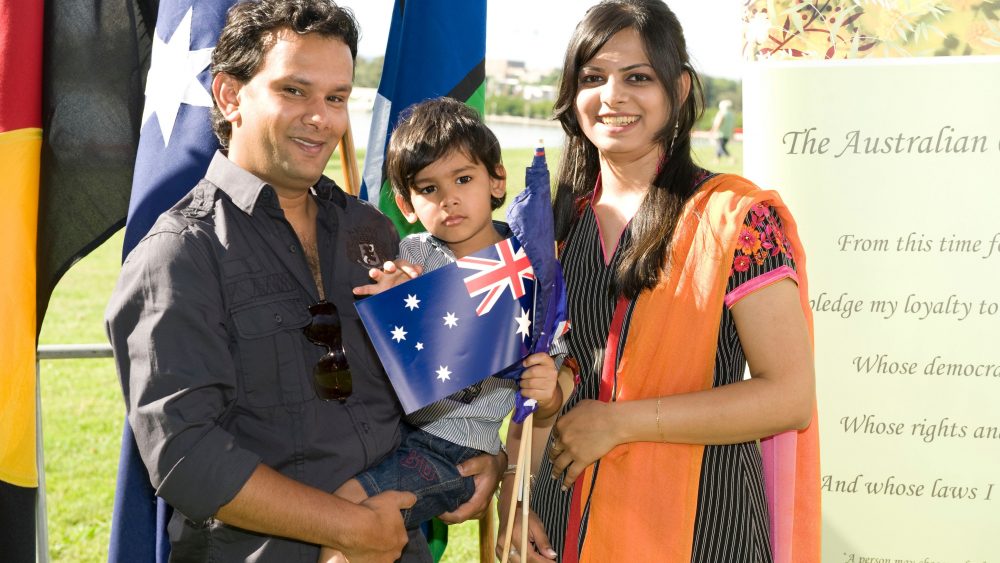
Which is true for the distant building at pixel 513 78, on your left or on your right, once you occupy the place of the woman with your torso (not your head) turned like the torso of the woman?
on your right

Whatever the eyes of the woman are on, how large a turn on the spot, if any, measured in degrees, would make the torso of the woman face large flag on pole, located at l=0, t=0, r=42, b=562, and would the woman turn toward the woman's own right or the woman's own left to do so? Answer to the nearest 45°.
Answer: approximately 45° to the woman's own right

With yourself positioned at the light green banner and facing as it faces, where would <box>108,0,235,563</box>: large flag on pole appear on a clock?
The large flag on pole is roughly at 2 o'clock from the light green banner.

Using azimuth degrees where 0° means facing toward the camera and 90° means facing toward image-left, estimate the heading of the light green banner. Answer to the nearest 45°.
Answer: approximately 0°

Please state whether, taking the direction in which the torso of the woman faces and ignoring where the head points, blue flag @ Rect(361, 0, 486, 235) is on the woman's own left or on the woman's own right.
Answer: on the woman's own right

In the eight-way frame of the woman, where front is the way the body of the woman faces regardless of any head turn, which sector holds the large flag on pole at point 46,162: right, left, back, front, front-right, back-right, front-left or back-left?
front-right

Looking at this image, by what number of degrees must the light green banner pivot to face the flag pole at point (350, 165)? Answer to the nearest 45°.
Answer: approximately 90° to its right

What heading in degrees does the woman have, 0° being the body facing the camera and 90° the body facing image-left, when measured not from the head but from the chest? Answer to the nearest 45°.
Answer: approximately 45°

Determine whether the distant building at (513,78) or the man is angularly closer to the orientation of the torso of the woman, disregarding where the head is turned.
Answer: the man

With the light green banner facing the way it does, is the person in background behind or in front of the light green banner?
behind

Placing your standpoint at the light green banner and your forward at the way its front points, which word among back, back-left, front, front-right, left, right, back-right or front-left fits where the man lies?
front-right

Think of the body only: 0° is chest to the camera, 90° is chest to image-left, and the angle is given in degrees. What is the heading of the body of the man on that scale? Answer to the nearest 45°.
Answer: approximately 315°

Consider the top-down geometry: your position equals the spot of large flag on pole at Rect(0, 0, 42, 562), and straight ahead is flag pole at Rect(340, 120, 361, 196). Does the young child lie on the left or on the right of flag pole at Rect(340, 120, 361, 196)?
right
